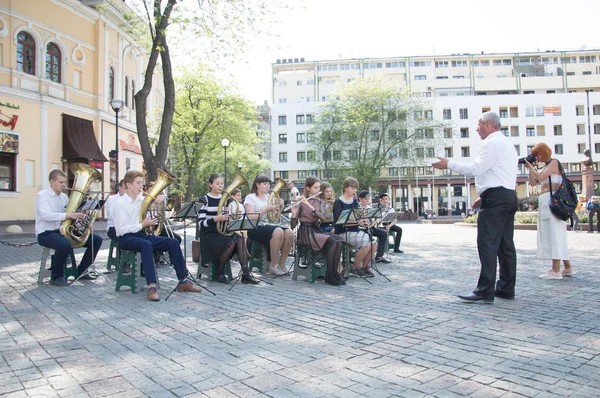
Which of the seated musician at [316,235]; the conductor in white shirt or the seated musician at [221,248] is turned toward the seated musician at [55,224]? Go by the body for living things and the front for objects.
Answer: the conductor in white shirt

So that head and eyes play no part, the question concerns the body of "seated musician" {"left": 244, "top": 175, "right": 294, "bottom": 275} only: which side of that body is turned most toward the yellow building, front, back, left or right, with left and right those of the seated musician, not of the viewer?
back

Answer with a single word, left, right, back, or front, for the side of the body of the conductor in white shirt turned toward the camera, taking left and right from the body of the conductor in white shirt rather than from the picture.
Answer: left

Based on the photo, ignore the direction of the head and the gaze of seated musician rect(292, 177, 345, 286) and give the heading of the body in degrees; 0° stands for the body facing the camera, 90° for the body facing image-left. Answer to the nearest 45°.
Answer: approximately 315°

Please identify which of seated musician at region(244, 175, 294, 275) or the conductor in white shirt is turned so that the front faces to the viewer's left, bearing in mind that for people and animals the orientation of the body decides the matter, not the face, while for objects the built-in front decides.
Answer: the conductor in white shirt

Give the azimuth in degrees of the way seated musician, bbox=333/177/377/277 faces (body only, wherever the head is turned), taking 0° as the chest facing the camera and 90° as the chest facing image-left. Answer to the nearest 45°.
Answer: approximately 315°

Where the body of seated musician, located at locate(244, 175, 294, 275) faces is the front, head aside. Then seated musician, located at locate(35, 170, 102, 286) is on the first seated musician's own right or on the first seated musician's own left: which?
on the first seated musician's own right

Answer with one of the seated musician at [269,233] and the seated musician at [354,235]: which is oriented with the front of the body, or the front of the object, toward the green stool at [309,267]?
the seated musician at [269,233]

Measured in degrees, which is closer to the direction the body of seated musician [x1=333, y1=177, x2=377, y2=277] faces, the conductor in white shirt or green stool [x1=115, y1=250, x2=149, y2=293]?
the conductor in white shirt

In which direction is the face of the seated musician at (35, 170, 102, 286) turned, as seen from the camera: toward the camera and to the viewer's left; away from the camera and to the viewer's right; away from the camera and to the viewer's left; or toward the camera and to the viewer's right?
toward the camera and to the viewer's right

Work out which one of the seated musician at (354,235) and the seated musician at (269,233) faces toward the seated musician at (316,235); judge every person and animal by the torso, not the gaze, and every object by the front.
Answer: the seated musician at (269,233)

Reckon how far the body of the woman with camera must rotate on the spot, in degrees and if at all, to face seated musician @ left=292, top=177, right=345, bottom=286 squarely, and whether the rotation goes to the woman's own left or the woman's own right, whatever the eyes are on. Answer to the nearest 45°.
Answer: approximately 45° to the woman's own left
